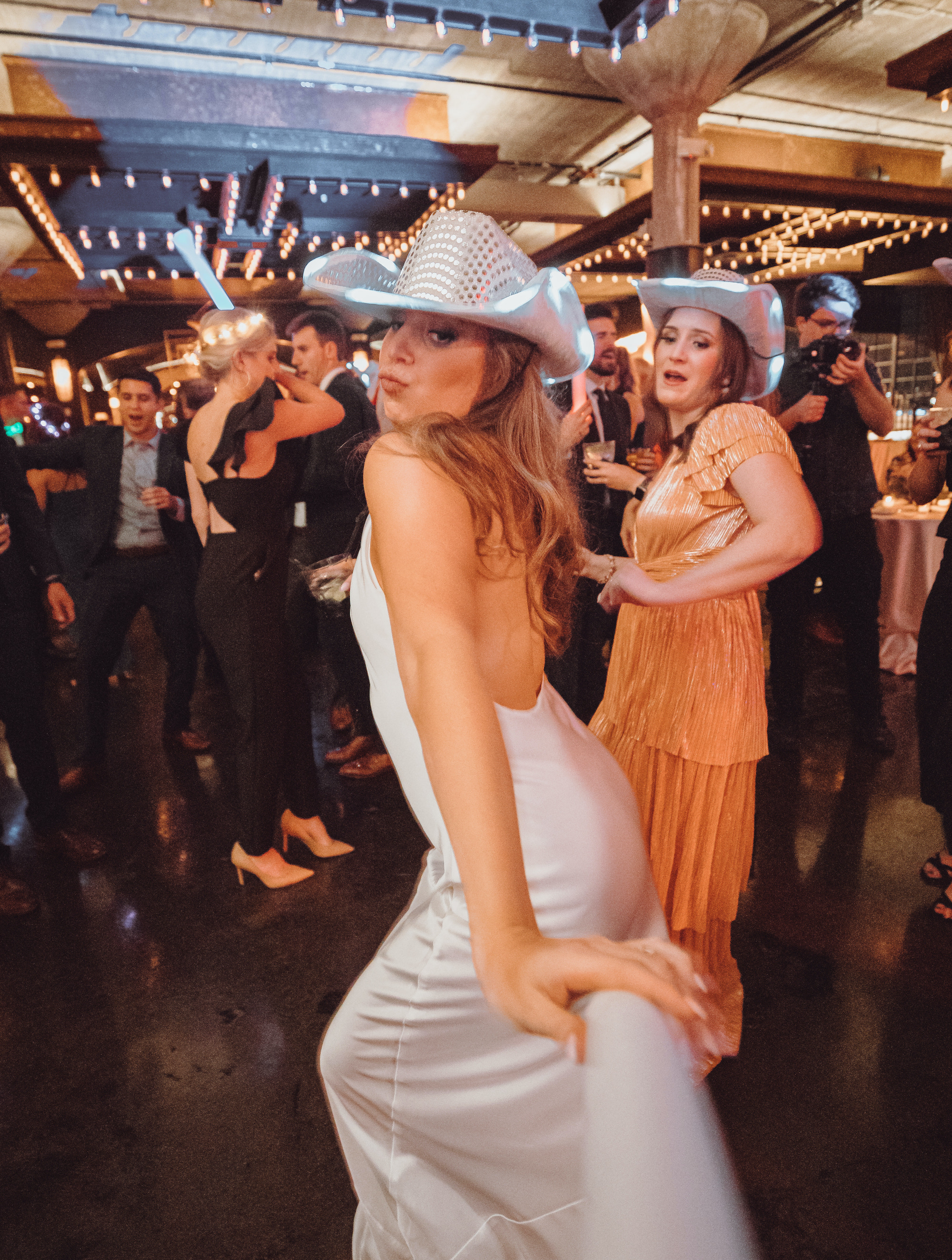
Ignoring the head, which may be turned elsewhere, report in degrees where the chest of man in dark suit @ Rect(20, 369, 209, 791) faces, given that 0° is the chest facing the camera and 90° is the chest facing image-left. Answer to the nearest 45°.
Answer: approximately 0°

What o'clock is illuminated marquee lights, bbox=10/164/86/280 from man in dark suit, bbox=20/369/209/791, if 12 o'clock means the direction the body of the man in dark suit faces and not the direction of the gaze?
The illuminated marquee lights is roughly at 6 o'clock from the man in dark suit.

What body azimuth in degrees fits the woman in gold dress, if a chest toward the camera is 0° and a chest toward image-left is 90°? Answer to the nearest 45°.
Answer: approximately 45°

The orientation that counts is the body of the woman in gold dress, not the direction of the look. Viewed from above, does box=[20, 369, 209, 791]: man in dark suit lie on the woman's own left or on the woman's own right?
on the woman's own right

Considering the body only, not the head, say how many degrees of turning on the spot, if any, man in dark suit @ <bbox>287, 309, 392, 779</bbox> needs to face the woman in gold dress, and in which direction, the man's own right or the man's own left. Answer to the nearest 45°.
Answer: approximately 90° to the man's own left
